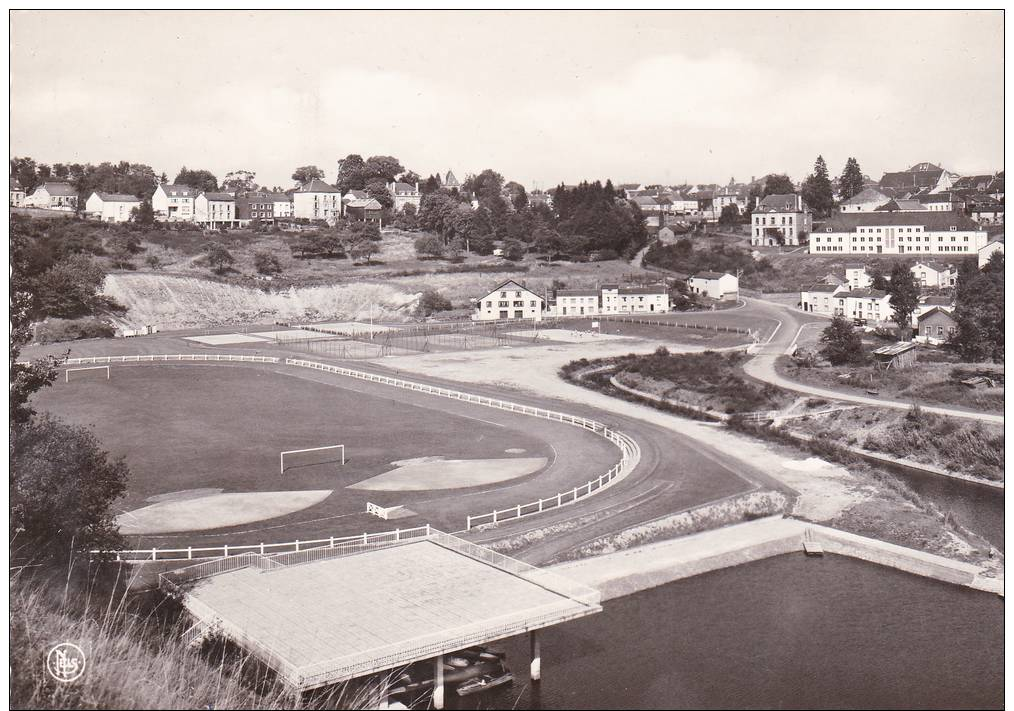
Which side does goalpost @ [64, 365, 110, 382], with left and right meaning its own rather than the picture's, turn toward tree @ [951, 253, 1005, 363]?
left

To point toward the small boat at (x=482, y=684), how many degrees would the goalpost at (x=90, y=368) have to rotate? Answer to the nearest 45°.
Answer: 0° — it already faces it

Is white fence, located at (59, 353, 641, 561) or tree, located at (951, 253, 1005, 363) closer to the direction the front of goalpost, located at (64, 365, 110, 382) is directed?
the white fence

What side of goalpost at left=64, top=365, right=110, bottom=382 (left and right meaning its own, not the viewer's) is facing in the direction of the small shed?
left

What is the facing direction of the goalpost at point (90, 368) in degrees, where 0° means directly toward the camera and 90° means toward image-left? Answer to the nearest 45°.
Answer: approximately 0°
